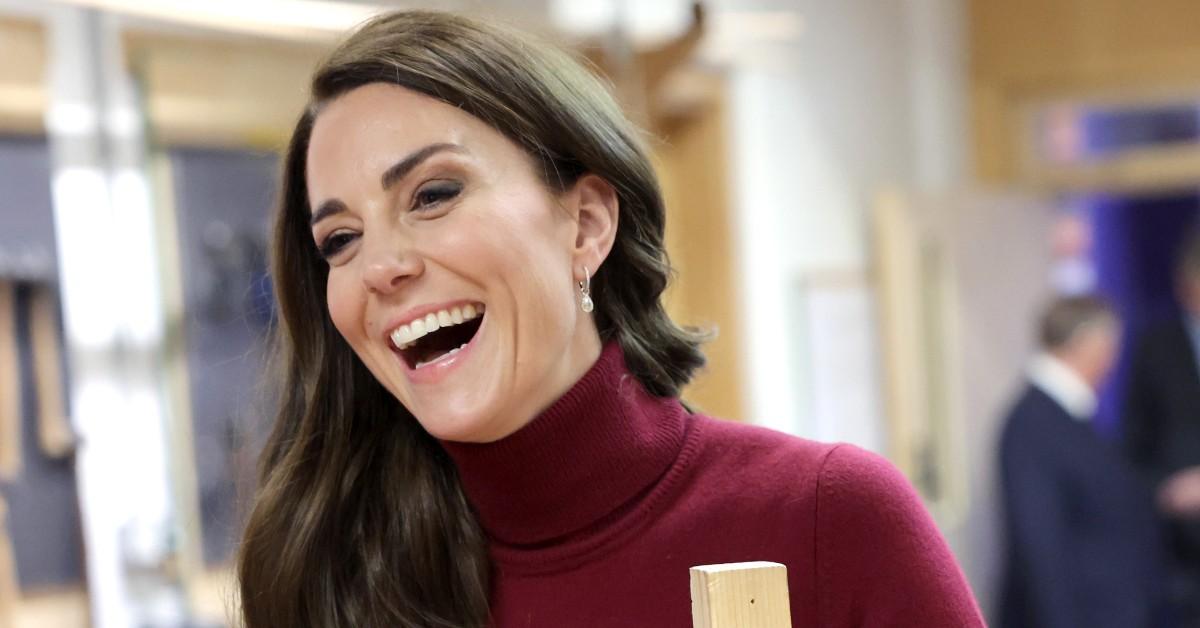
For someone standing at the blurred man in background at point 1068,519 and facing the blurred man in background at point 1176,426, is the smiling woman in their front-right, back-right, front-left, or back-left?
back-right

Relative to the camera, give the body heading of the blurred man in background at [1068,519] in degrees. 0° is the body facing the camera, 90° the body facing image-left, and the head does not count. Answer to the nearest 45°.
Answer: approximately 270°

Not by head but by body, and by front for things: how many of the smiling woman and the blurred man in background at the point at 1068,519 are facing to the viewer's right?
1

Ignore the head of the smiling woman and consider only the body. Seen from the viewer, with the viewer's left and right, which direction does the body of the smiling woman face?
facing the viewer and to the left of the viewer

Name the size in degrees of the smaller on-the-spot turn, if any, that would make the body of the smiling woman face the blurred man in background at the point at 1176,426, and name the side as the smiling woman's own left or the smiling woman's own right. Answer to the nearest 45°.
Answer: approximately 180°

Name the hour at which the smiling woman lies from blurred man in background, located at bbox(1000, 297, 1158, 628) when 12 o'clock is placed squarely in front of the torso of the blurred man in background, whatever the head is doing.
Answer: The smiling woman is roughly at 3 o'clock from the blurred man in background.

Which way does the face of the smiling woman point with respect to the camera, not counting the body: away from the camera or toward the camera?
toward the camera
